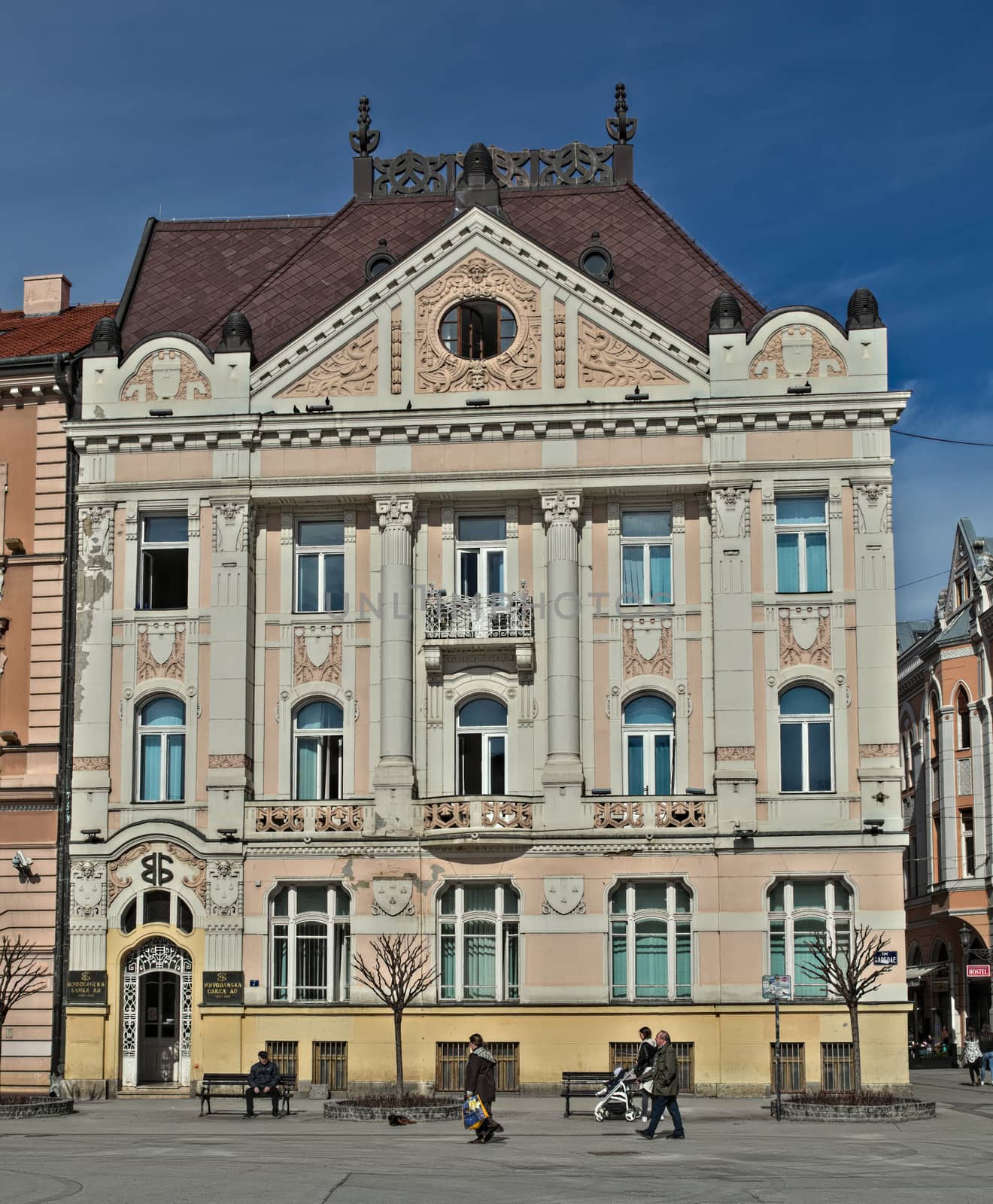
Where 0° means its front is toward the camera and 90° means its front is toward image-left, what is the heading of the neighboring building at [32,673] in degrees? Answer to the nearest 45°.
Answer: approximately 0°

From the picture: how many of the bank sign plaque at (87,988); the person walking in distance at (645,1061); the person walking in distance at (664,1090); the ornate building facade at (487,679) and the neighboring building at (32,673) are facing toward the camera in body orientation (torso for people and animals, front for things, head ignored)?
3

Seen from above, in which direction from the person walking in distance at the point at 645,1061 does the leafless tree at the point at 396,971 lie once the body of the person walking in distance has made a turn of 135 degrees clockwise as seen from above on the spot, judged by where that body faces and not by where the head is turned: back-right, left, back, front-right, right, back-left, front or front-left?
left

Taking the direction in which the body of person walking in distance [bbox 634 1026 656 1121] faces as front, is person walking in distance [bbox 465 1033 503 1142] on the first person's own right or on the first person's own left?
on the first person's own left

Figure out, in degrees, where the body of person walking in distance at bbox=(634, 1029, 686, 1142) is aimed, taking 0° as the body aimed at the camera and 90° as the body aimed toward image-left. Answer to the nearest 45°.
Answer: approximately 90°

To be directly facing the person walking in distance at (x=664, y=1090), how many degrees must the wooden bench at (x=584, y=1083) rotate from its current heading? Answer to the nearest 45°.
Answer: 0° — it already faces them

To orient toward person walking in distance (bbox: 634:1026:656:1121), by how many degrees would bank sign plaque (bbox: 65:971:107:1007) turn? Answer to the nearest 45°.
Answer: approximately 45° to its left

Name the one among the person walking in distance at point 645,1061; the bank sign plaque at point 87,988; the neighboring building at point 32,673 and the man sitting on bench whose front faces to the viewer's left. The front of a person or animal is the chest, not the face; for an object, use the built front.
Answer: the person walking in distance

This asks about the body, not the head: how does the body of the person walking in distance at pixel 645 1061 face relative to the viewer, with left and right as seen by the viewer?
facing to the left of the viewer

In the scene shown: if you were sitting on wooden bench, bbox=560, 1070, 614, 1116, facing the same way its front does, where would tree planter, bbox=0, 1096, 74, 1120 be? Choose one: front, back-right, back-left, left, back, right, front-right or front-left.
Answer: right

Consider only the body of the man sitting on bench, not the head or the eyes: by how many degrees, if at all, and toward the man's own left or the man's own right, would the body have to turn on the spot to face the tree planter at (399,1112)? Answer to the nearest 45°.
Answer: approximately 45° to the man's own left

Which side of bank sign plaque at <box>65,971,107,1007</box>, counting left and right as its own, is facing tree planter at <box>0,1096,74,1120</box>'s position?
front

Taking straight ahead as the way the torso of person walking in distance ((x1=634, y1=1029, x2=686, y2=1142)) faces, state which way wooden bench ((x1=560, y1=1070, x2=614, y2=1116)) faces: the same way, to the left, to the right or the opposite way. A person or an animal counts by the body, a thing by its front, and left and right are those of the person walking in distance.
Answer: to the left

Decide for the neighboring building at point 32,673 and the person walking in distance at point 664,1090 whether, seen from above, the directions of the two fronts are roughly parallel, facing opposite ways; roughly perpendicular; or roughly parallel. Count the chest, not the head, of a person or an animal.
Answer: roughly perpendicular
